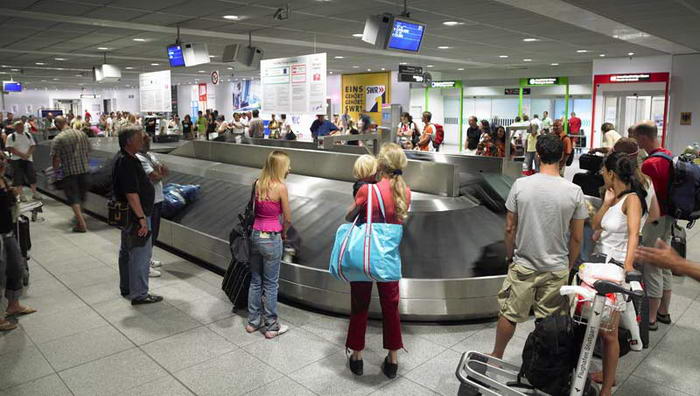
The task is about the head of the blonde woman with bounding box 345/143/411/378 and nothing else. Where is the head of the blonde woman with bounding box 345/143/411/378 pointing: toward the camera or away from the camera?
away from the camera

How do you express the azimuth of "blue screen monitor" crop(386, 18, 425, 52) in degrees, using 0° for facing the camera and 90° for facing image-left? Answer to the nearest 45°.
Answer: approximately 0°

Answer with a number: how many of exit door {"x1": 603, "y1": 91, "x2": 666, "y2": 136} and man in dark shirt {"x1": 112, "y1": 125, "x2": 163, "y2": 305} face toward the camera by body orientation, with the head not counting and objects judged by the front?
1

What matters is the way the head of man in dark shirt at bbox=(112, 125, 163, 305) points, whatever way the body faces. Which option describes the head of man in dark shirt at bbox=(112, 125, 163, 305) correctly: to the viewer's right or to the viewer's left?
to the viewer's right

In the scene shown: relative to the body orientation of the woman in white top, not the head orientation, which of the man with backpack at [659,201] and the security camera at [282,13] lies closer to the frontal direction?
the security camera

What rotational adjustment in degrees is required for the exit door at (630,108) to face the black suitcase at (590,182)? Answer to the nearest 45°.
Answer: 0° — it already faces it

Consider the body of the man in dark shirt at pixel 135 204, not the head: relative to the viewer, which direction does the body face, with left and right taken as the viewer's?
facing to the right of the viewer
